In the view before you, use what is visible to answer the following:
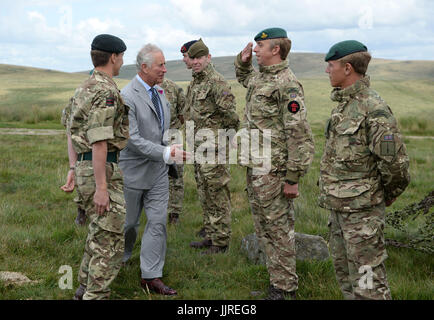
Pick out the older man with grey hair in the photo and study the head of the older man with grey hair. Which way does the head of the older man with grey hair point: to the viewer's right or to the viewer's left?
to the viewer's right

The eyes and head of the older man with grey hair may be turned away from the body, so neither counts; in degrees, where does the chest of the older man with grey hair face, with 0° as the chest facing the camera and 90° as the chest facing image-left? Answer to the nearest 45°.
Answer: approximately 315°
